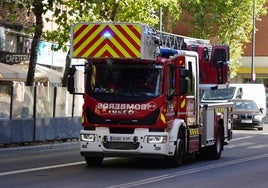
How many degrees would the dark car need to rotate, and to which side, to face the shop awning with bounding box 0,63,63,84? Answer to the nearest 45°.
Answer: approximately 45° to its right

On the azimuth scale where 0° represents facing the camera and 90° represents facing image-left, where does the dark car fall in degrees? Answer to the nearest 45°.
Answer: approximately 0°

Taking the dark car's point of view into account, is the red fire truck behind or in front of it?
in front
